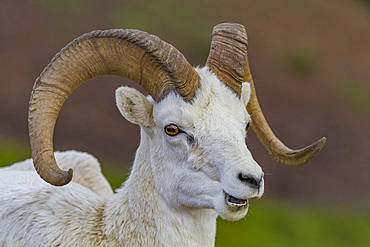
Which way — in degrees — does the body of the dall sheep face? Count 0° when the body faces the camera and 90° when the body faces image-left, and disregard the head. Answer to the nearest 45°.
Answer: approximately 315°
